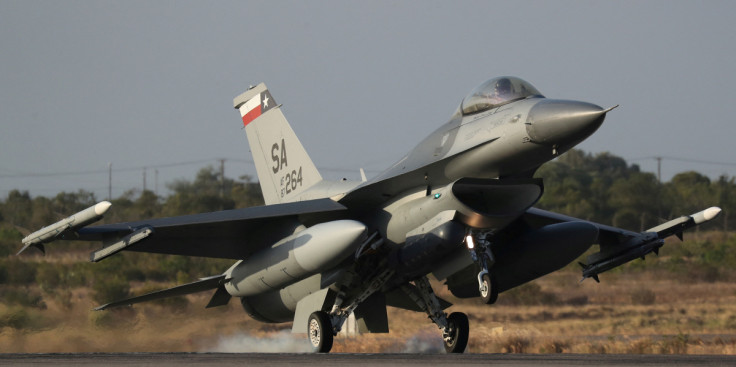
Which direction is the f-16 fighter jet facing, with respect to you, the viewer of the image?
facing the viewer and to the right of the viewer
